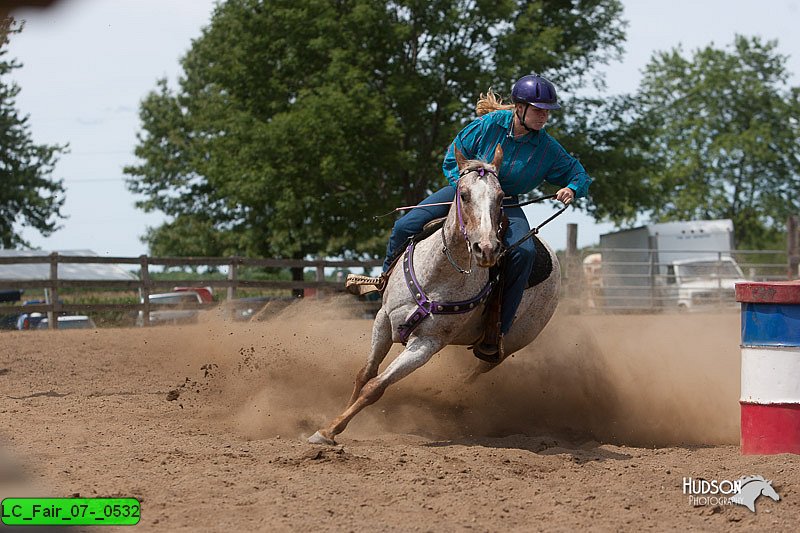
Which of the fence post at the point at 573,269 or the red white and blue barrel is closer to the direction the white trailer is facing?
the red white and blue barrel

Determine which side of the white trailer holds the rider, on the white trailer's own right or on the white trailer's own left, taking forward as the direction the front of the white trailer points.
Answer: on the white trailer's own right

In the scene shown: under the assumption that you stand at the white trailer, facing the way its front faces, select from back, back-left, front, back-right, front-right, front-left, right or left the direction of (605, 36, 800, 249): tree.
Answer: back-left

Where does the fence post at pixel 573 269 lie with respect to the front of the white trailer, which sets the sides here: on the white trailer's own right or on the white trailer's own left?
on the white trailer's own right

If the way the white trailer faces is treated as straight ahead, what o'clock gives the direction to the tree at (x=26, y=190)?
The tree is roughly at 5 o'clock from the white trailer.

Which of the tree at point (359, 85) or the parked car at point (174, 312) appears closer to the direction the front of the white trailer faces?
the parked car

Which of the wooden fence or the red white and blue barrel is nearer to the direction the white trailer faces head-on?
the red white and blue barrel

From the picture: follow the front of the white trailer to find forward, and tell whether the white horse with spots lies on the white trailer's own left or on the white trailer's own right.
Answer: on the white trailer's own right

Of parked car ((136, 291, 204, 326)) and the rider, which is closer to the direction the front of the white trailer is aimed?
the rider

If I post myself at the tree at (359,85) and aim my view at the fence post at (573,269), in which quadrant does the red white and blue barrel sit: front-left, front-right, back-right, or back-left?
front-right

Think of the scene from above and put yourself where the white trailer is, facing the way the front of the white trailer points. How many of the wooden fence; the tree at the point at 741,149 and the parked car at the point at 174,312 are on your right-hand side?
2

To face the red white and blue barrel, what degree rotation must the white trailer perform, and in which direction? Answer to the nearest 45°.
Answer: approximately 45° to its right

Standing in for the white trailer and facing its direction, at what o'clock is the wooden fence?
The wooden fence is roughly at 3 o'clock from the white trailer.

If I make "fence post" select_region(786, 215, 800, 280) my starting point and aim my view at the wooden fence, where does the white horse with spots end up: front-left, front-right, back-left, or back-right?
front-left

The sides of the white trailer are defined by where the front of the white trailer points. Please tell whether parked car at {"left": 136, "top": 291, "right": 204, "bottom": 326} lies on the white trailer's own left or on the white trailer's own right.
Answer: on the white trailer's own right

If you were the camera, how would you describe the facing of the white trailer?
facing the viewer and to the right of the viewer
